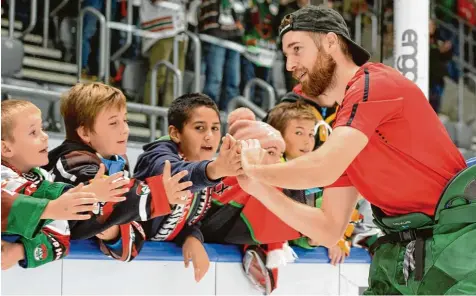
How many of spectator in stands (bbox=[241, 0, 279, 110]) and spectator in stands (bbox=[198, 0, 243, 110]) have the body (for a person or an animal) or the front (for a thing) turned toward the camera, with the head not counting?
2

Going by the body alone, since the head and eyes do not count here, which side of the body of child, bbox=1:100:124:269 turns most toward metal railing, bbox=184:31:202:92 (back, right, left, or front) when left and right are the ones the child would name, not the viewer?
left

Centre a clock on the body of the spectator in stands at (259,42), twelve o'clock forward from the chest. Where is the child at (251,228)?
The child is roughly at 12 o'clock from the spectator in stands.

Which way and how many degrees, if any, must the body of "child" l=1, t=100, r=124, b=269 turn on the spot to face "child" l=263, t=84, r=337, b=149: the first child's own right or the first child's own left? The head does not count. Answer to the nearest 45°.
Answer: approximately 45° to the first child's own left

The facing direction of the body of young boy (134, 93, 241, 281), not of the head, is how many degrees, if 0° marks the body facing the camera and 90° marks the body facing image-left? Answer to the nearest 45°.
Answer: approximately 315°

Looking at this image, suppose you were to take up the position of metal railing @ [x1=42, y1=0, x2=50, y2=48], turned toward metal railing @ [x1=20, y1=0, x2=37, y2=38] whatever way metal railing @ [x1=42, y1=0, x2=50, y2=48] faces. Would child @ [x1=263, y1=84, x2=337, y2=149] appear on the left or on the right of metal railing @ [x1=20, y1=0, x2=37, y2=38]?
left

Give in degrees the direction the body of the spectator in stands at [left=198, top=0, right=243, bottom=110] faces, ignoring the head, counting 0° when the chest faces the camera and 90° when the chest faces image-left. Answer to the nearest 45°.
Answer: approximately 0°

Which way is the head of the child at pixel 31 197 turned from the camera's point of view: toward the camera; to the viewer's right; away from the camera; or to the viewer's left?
to the viewer's right

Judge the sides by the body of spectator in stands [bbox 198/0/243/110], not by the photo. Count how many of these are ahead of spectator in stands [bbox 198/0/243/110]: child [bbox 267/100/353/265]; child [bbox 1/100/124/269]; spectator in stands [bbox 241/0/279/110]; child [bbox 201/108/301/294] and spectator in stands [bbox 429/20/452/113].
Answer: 3
